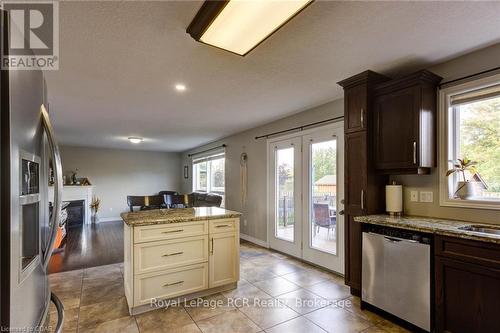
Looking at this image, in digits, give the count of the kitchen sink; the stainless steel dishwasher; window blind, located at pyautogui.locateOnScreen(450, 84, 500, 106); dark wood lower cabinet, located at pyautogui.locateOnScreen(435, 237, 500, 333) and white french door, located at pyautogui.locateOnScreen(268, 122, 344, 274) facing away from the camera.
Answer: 0

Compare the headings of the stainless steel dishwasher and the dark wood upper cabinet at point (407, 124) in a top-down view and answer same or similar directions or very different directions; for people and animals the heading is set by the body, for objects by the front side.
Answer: same or similar directions

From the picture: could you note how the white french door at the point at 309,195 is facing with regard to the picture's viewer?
facing the viewer and to the left of the viewer

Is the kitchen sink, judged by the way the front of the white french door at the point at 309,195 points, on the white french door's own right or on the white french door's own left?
on the white french door's own left

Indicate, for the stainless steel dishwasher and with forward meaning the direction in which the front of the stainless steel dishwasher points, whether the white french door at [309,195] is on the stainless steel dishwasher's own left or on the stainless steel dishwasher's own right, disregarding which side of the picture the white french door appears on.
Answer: on the stainless steel dishwasher's own right

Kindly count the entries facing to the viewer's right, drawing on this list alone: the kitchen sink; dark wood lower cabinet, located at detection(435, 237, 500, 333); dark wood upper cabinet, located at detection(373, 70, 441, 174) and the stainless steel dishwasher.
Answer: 0

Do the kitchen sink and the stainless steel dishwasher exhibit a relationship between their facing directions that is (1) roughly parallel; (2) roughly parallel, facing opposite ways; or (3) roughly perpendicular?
roughly parallel

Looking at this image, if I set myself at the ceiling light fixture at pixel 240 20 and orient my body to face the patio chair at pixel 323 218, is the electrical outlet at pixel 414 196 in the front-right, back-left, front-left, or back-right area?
front-right

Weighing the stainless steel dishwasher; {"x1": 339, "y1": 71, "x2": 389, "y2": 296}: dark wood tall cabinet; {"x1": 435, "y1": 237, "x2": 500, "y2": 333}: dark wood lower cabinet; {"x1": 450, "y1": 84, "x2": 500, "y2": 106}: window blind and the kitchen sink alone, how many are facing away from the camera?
0

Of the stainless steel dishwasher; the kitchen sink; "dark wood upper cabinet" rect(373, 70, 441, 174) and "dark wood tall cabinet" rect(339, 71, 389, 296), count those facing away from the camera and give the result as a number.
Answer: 0

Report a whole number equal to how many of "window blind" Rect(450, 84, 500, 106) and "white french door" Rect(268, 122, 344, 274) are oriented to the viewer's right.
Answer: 0
